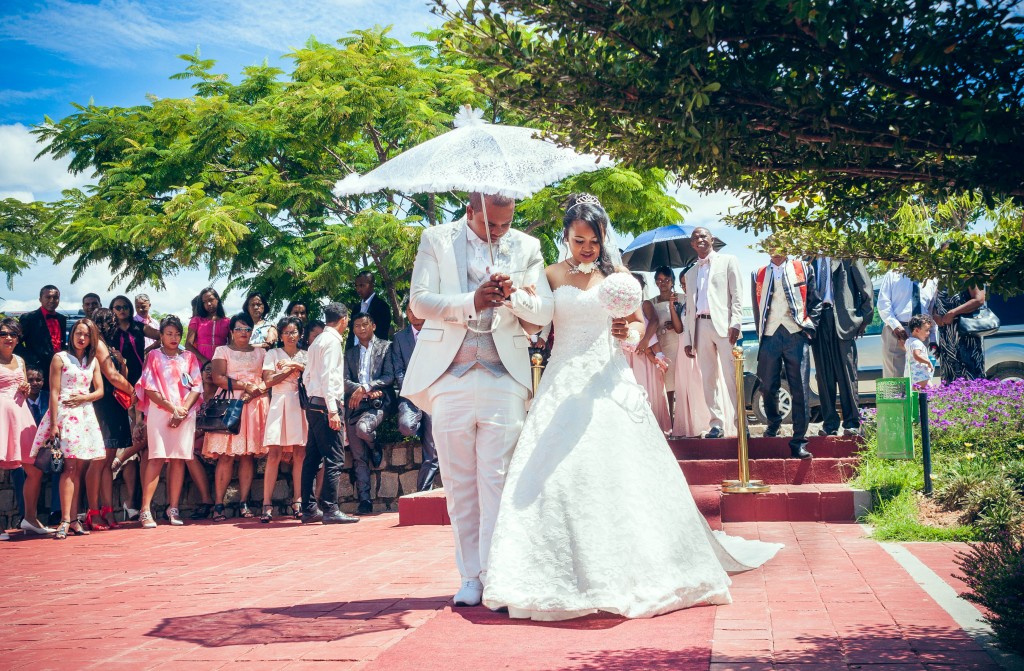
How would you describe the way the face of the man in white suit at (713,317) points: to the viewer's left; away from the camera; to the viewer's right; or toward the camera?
toward the camera

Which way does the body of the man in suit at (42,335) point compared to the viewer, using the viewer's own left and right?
facing the viewer and to the right of the viewer

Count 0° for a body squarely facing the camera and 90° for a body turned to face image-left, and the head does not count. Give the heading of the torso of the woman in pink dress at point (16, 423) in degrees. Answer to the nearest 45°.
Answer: approximately 315°

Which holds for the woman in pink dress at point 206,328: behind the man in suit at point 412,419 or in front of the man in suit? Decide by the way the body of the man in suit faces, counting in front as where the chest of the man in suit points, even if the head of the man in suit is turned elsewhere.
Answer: behind

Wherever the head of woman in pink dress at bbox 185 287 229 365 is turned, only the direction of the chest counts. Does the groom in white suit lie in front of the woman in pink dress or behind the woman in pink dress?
in front

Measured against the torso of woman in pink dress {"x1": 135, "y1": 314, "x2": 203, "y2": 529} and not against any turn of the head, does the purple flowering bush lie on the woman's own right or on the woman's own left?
on the woman's own left

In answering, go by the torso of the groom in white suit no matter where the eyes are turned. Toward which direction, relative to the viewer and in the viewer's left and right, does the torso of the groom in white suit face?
facing the viewer

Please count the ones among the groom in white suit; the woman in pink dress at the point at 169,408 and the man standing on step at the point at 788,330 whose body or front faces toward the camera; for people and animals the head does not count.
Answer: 3

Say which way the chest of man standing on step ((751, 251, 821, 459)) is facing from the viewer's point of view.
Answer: toward the camera

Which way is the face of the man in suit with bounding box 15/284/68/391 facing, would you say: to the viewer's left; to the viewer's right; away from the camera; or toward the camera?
toward the camera

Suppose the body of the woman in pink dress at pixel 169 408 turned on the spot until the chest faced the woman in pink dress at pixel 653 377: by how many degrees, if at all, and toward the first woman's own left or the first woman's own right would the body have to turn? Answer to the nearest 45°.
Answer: approximately 90° to the first woman's own left

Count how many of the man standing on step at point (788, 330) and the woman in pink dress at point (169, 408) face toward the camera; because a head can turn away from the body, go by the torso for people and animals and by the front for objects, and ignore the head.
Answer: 2
